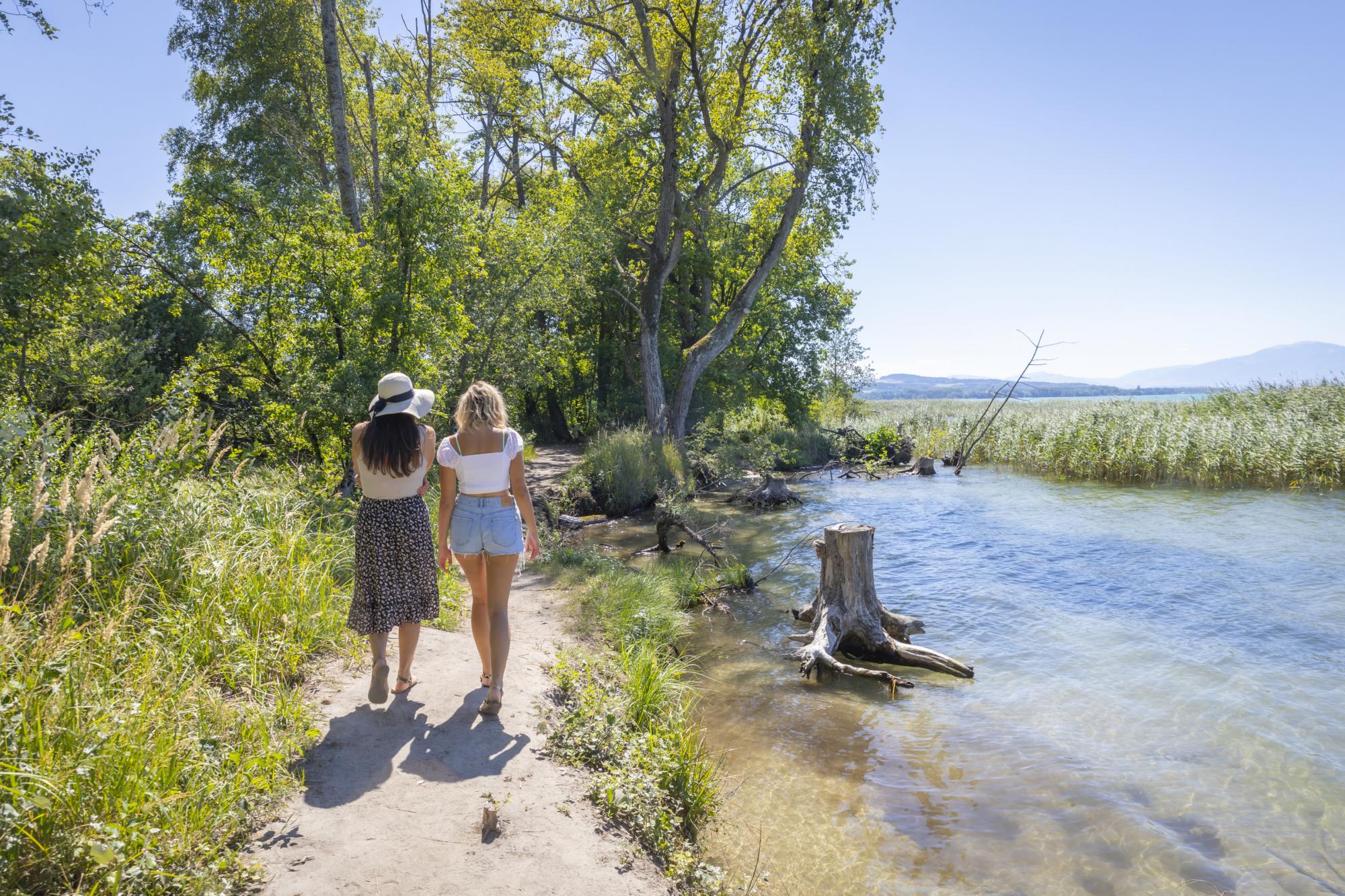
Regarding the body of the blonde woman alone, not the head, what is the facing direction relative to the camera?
away from the camera

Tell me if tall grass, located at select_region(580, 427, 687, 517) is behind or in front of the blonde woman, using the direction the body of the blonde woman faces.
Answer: in front

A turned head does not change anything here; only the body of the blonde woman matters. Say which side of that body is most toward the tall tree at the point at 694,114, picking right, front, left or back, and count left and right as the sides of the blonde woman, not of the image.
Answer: front

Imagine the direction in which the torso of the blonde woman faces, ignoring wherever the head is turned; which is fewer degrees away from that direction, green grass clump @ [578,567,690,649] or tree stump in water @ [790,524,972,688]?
the green grass clump

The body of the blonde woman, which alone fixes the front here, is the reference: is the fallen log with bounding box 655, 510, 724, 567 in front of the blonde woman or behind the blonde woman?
in front

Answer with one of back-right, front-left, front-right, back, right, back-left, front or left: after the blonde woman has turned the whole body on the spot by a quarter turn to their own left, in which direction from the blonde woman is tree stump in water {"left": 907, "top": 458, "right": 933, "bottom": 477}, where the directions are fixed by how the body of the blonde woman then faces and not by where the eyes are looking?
back-right

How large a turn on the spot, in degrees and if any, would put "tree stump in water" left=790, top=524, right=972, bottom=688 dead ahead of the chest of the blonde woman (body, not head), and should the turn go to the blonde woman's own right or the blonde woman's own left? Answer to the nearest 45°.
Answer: approximately 45° to the blonde woman's own right

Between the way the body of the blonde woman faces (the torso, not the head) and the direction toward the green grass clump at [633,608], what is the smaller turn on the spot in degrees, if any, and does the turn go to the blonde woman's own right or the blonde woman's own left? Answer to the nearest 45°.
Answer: approximately 45° to the blonde woman's own right

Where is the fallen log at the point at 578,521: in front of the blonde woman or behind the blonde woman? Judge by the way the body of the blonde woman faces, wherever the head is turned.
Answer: in front
